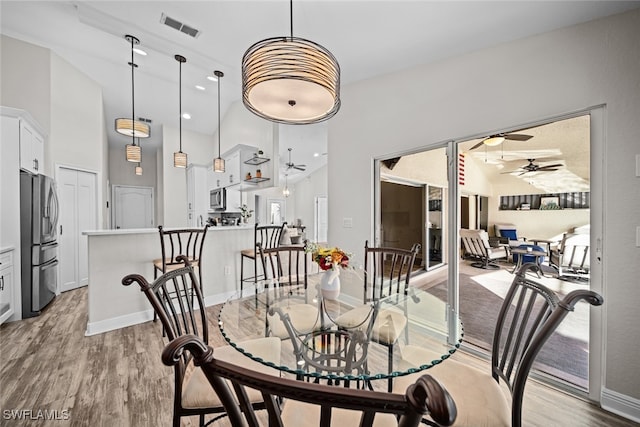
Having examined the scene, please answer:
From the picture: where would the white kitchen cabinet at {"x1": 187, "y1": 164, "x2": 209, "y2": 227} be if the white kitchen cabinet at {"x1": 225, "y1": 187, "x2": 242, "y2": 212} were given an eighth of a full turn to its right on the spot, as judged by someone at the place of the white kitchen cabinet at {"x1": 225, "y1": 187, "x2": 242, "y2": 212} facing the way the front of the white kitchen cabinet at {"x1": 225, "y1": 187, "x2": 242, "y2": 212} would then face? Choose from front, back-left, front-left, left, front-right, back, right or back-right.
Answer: right

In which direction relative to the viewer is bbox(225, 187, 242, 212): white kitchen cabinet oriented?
toward the camera

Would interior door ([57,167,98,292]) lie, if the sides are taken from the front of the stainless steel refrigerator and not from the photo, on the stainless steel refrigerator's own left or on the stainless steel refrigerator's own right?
on the stainless steel refrigerator's own left

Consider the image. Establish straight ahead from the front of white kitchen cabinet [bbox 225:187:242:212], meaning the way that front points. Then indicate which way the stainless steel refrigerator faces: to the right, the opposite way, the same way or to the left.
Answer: to the left

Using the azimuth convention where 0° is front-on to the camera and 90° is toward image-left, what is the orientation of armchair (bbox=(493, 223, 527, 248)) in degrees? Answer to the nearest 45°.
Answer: approximately 315°

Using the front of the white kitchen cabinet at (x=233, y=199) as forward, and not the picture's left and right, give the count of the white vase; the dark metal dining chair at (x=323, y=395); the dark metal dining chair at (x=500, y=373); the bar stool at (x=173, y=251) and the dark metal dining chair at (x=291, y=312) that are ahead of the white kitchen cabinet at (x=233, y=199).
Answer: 5

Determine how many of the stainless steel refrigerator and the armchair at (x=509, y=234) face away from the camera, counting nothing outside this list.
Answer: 0

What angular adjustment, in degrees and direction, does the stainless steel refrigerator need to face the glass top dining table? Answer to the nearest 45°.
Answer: approximately 45° to its right

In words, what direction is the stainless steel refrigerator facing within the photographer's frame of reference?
facing the viewer and to the right of the viewer

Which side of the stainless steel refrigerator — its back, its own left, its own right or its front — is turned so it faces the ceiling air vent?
front

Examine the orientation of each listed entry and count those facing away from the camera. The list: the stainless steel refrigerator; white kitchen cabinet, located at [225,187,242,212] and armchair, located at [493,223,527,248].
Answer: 0

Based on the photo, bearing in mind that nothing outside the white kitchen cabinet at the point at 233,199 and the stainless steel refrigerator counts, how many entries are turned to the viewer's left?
0

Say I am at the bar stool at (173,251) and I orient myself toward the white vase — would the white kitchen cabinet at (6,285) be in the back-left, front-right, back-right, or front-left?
back-right

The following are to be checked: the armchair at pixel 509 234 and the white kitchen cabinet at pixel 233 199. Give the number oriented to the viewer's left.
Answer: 0
